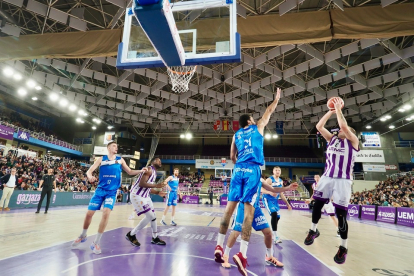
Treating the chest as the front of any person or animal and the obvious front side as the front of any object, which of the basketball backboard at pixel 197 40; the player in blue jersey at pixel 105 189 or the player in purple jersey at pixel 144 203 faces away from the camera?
the basketball backboard

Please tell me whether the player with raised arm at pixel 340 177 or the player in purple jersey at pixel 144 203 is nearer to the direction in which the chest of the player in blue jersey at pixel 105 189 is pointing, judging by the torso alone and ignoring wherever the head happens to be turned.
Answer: the player with raised arm

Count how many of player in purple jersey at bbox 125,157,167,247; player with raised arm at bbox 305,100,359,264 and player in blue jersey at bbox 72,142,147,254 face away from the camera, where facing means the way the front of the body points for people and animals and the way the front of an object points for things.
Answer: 0

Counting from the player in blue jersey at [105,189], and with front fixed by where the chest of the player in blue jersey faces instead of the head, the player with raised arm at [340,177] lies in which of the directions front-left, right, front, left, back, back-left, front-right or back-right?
front-left

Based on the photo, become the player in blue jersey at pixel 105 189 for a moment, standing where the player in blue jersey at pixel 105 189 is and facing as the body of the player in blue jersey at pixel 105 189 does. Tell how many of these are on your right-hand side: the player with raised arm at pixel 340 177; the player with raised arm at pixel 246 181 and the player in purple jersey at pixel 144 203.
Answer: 0

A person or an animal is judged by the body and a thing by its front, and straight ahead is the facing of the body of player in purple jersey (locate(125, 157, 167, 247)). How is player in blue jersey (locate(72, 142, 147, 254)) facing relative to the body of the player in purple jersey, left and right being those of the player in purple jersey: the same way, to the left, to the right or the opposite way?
to the right

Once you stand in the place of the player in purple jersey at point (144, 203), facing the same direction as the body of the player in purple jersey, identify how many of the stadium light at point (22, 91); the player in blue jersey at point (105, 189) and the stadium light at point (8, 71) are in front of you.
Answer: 0

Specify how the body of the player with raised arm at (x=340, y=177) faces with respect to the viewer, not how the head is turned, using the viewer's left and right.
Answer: facing the viewer and to the left of the viewer

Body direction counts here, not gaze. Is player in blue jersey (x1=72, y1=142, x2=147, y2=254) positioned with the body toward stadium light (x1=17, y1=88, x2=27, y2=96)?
no

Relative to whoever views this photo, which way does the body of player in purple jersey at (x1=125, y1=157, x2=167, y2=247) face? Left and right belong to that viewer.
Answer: facing to the right of the viewer

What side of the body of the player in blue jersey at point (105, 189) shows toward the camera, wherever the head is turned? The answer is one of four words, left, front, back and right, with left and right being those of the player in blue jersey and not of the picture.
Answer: front

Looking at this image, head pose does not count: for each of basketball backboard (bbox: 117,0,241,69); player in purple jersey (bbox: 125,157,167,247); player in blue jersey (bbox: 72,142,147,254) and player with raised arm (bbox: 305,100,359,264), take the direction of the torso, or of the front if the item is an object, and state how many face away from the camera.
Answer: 1
